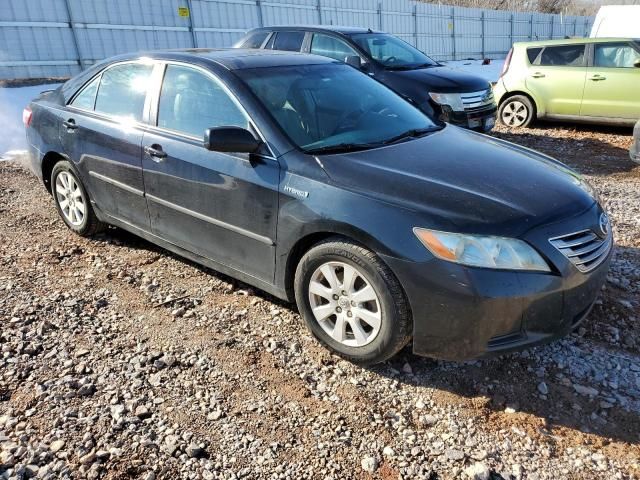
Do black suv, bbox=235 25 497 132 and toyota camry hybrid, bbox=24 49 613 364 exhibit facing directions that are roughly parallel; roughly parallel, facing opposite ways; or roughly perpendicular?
roughly parallel

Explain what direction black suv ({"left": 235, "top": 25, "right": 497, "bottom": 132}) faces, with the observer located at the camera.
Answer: facing the viewer and to the right of the viewer

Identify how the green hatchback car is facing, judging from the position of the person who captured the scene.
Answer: facing to the right of the viewer

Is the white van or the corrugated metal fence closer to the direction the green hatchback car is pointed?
the white van

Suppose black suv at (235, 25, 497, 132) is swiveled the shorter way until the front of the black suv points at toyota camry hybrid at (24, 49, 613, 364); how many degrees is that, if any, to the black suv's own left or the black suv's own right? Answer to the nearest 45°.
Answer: approximately 45° to the black suv's own right

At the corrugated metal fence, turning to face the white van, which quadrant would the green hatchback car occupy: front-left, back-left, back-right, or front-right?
front-right

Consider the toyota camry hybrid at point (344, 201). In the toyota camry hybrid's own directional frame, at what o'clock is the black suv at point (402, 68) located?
The black suv is roughly at 8 o'clock from the toyota camry hybrid.

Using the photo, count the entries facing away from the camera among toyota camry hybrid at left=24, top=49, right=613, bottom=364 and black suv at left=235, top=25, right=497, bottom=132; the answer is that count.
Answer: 0

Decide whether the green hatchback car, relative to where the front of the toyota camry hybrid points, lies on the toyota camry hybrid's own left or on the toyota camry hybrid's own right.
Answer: on the toyota camry hybrid's own left

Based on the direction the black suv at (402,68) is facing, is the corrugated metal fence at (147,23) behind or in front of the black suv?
behind

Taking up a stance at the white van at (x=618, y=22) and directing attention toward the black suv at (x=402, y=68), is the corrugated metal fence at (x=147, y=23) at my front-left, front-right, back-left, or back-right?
front-right

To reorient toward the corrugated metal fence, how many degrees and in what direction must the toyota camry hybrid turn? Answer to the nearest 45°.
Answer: approximately 135° to its left

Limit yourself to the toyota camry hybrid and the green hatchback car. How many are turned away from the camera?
0
